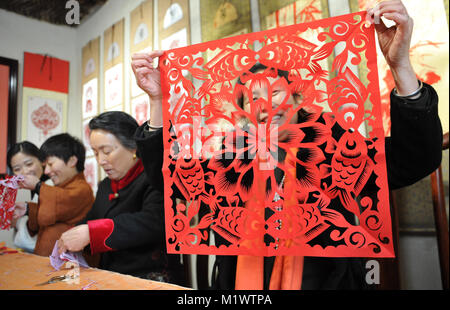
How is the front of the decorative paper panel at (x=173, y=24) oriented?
toward the camera

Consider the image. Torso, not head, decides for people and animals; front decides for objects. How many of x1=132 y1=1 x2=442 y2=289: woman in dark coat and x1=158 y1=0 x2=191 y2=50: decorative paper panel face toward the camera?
2

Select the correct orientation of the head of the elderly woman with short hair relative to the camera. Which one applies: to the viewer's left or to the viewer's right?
to the viewer's left

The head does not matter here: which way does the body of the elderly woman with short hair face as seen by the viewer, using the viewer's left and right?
facing the viewer and to the left of the viewer

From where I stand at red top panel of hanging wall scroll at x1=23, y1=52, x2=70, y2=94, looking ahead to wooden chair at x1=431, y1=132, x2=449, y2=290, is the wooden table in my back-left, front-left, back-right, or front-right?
front-right

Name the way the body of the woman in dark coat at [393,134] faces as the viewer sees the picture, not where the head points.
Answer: toward the camera

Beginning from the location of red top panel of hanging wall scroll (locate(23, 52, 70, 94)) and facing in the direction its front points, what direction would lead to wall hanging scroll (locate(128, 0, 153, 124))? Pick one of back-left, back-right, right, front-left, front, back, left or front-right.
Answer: left

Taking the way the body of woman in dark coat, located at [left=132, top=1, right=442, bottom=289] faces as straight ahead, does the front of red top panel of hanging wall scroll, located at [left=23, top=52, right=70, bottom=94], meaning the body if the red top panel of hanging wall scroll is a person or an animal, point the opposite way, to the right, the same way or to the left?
to the left

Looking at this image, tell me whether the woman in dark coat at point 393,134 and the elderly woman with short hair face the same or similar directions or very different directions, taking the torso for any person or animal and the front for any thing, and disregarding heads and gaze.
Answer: same or similar directions
